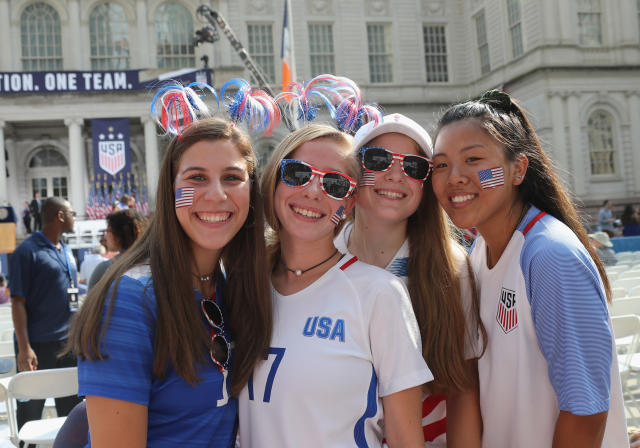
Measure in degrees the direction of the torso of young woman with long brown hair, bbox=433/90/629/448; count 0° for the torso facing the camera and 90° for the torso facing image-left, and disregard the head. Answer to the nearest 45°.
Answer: approximately 45°

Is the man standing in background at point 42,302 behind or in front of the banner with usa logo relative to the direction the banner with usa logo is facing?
in front

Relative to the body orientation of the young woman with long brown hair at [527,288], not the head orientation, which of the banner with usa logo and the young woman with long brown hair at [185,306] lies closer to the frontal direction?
the young woman with long brown hair

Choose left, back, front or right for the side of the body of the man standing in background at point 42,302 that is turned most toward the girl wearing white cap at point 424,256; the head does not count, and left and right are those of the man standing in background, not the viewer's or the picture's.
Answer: front

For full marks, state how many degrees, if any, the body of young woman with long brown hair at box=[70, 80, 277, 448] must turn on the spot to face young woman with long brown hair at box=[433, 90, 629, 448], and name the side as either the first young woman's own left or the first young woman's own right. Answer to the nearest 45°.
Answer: approximately 45° to the first young woman's own left

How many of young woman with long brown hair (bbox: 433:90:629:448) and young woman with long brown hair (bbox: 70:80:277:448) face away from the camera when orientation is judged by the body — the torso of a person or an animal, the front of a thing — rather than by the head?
0

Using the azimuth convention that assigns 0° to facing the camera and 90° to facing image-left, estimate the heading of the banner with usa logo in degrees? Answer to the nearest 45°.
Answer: approximately 0°

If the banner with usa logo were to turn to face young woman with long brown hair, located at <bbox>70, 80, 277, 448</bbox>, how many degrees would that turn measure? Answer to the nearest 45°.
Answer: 0° — it already faces them

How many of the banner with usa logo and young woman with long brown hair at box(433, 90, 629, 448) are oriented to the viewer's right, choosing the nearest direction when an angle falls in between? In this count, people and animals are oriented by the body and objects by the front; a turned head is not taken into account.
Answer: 0

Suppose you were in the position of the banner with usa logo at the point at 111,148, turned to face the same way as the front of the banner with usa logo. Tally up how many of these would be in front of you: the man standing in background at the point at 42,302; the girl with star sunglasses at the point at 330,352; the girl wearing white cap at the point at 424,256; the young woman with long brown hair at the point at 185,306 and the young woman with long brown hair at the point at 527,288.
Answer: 5
